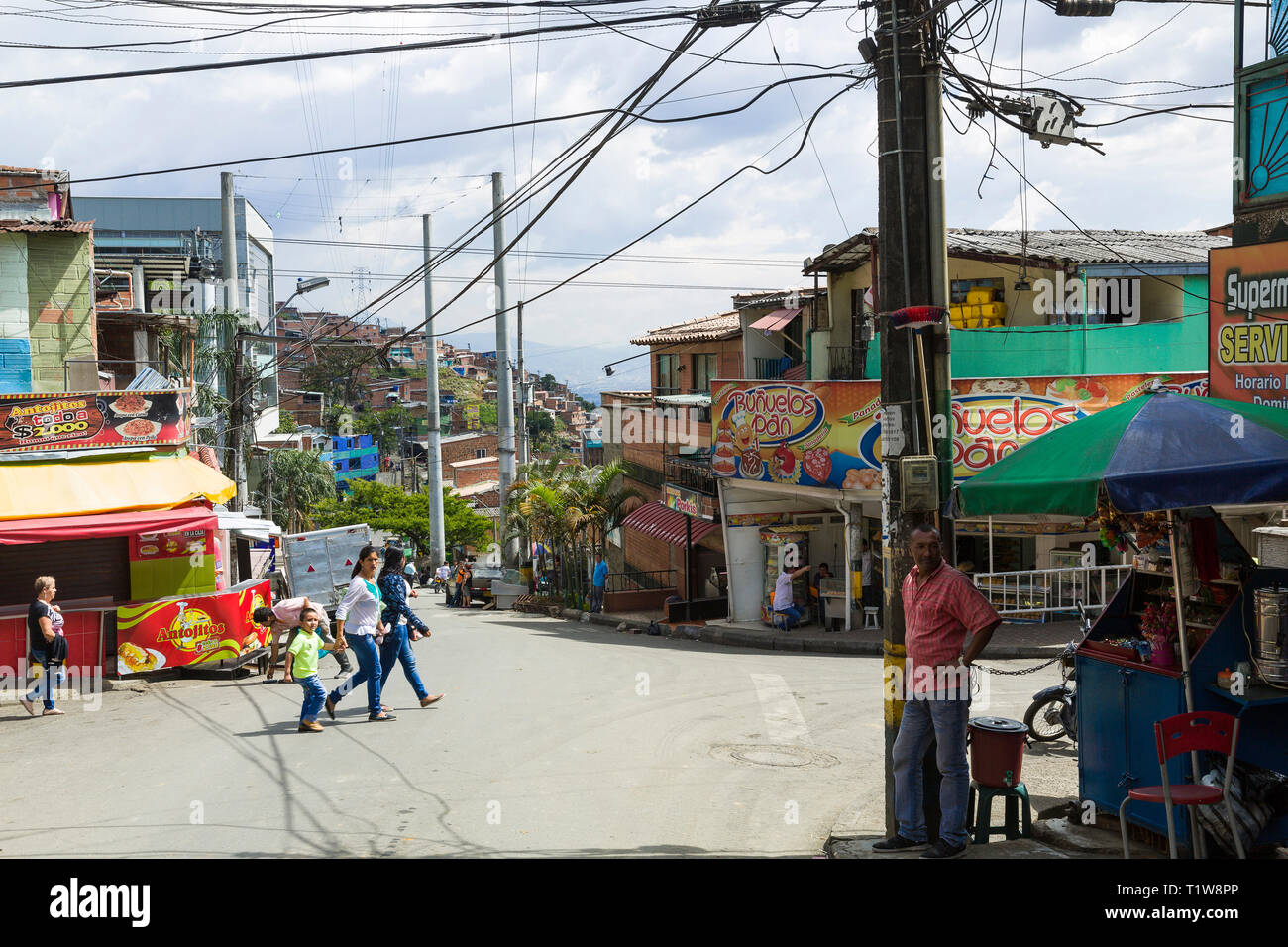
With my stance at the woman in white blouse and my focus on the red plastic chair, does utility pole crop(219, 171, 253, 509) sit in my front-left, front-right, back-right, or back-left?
back-left

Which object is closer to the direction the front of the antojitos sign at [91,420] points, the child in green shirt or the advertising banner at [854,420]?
the child in green shirt

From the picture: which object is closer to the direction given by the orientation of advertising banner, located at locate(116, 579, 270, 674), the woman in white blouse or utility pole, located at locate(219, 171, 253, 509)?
the woman in white blouse

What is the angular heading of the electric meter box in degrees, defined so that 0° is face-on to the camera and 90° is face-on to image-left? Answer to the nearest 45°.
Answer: approximately 0°

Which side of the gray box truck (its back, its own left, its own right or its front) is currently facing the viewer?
back
